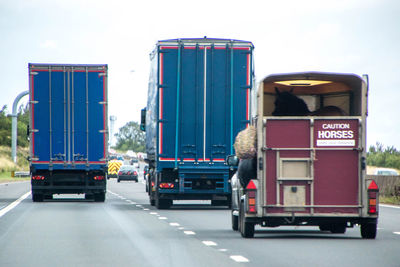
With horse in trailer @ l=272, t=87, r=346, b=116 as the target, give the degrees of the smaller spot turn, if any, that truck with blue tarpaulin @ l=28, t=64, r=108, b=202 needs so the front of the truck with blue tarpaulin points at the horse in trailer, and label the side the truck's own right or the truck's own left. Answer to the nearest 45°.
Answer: approximately 180°

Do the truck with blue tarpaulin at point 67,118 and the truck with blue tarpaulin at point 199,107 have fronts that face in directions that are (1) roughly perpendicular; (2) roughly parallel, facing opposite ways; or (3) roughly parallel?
roughly parallel

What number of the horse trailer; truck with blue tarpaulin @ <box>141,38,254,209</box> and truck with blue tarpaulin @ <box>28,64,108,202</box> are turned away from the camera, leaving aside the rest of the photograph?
3

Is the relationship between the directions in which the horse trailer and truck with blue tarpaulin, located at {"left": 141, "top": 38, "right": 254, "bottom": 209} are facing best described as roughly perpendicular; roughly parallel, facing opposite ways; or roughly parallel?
roughly parallel

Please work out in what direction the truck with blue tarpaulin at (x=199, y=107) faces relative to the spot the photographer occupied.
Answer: facing away from the viewer

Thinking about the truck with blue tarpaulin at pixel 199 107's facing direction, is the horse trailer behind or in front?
behind

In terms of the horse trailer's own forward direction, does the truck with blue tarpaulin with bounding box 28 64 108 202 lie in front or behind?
in front

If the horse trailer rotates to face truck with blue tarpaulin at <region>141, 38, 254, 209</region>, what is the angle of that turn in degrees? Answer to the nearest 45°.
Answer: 0° — it already faces it

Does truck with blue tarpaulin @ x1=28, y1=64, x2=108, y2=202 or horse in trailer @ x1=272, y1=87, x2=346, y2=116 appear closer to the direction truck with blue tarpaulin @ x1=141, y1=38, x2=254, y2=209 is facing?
the truck with blue tarpaulin

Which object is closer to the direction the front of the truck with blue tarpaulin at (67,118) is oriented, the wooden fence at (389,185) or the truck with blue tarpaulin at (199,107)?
the wooden fence

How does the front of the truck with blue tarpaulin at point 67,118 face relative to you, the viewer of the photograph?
facing away from the viewer

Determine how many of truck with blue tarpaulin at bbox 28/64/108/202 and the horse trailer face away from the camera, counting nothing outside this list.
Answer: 2

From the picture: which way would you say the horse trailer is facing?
away from the camera

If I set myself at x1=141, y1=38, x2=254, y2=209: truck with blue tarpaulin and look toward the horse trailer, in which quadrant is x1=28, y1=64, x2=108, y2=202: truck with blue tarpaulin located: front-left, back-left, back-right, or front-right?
back-right

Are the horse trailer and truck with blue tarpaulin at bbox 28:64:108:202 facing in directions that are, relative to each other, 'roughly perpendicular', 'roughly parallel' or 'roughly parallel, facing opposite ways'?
roughly parallel
